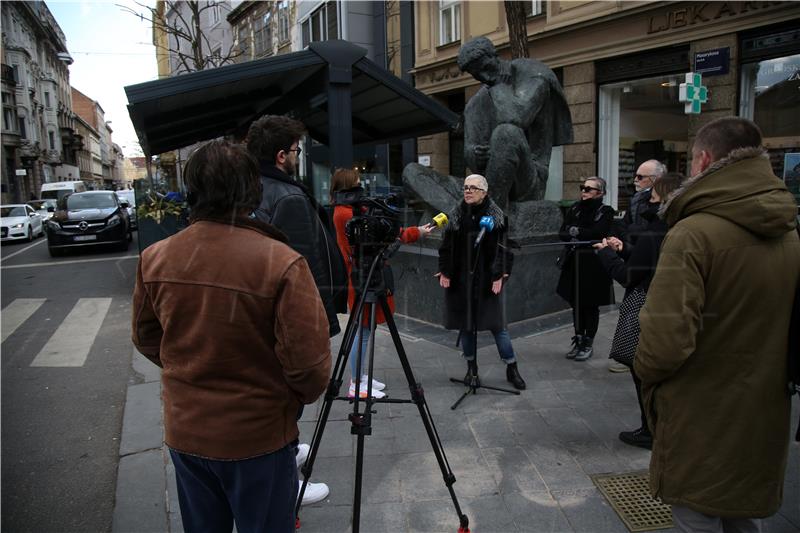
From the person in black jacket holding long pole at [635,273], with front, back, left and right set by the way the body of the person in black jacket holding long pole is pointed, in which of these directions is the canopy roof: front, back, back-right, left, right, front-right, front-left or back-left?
front-right

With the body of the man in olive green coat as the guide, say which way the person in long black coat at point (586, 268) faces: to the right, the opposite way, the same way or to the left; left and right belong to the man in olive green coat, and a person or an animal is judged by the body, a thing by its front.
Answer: to the left

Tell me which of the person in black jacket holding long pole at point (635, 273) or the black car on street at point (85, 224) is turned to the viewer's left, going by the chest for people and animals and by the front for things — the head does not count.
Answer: the person in black jacket holding long pole

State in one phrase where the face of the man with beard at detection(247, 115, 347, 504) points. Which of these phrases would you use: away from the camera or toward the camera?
away from the camera

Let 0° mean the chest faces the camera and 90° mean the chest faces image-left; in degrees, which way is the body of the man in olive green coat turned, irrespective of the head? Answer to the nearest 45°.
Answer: approximately 135°

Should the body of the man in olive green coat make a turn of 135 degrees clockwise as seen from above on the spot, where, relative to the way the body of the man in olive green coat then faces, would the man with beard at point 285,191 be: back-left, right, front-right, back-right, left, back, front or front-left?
back

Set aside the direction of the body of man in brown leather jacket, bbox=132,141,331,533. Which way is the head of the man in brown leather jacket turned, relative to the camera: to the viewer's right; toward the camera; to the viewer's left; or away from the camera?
away from the camera

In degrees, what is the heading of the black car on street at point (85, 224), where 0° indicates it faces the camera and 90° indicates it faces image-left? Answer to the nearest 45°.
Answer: approximately 0°

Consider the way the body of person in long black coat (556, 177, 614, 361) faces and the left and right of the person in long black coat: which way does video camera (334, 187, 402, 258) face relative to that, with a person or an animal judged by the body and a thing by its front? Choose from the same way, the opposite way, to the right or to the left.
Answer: the opposite way

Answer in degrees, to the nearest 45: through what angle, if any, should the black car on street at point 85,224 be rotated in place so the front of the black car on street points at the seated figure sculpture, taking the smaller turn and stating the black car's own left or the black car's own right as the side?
0° — it already faces it

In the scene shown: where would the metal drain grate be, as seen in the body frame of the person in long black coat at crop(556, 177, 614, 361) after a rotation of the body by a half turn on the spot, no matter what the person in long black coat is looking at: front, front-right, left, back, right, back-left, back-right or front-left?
back-right

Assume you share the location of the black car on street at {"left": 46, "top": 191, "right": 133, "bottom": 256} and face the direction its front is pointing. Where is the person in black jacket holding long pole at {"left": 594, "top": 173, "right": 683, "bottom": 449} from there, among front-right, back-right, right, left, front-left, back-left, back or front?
front

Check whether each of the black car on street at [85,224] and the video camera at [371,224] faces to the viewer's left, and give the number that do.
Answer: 0

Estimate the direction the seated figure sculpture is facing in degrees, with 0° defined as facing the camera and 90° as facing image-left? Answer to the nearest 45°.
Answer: approximately 45°

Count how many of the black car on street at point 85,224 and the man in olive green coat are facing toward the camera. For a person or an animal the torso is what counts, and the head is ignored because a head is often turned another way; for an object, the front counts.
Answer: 1

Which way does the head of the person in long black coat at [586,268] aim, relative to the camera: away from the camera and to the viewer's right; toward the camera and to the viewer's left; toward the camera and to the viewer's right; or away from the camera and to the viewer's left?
toward the camera and to the viewer's left

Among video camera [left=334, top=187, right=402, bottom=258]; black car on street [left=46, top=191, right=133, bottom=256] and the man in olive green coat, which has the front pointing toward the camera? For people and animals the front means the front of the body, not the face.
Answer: the black car on street

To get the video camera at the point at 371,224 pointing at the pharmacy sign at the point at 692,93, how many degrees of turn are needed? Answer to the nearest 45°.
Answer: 0° — it already faces it

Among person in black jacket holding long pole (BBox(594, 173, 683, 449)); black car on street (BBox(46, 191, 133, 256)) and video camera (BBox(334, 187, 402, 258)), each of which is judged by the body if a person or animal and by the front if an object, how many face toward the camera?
1

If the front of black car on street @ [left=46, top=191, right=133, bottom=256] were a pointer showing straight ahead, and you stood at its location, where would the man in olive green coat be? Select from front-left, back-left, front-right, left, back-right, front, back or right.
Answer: front
